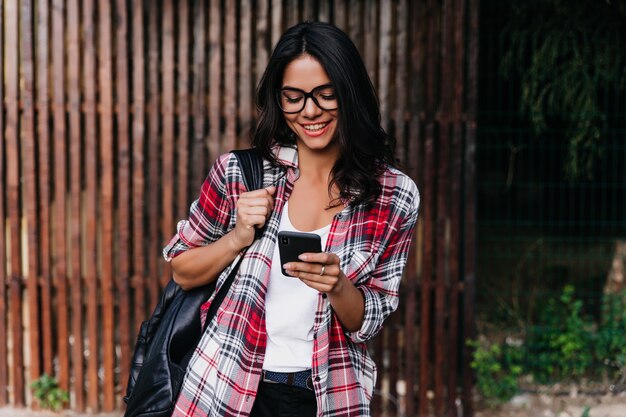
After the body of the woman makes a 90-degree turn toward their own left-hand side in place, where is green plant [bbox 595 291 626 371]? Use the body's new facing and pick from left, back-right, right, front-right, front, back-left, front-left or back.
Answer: front-left

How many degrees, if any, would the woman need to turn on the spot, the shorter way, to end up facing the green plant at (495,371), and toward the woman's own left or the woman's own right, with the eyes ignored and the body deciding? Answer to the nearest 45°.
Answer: approximately 135° to the woman's own left

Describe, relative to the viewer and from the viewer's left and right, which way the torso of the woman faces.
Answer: facing the viewer

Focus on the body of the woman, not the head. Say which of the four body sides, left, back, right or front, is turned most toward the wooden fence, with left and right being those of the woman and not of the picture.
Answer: back

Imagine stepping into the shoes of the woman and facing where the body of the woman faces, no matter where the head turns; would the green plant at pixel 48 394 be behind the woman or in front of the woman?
behind
